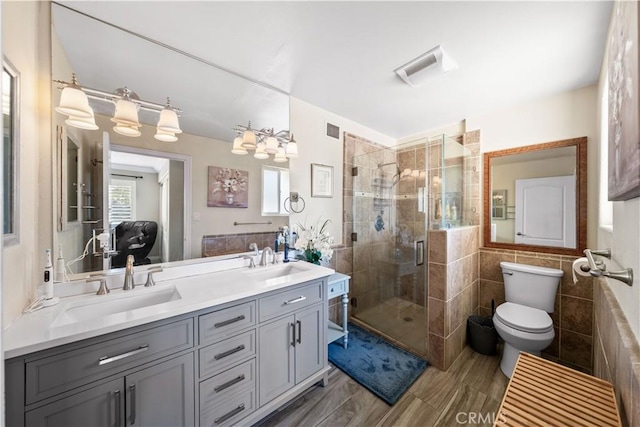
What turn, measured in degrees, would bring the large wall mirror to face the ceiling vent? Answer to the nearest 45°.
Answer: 0° — it already faces it

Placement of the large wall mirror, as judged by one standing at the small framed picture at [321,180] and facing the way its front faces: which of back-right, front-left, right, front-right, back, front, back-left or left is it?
right

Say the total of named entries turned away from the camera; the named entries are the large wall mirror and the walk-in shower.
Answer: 0

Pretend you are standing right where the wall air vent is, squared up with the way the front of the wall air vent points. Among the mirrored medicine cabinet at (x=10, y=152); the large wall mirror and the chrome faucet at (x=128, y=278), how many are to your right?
3

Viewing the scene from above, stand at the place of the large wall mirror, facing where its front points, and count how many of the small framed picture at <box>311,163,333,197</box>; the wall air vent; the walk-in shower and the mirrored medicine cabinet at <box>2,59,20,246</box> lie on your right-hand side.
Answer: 1

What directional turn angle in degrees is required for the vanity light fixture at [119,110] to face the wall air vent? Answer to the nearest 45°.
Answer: approximately 45° to its left

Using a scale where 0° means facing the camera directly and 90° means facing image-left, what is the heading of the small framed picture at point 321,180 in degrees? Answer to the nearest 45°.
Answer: approximately 315°

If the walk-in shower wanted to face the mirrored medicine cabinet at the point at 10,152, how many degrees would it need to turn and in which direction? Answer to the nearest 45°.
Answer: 0° — it already faces it

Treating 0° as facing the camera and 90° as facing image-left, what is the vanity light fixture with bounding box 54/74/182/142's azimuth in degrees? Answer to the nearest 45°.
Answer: approximately 315°
